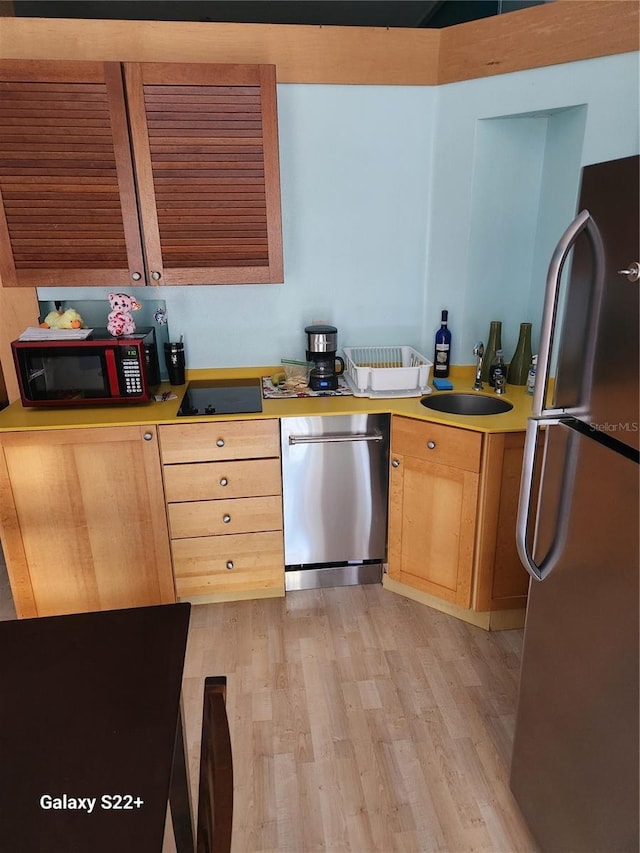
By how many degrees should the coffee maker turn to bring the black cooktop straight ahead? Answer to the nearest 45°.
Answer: approximately 90° to its right

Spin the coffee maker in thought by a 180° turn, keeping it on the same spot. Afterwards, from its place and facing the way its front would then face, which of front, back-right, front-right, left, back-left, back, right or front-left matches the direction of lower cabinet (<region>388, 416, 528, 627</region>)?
back-right

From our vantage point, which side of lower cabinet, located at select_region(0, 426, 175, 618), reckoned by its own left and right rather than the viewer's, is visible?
front

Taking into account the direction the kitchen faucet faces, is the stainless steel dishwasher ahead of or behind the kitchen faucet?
ahead

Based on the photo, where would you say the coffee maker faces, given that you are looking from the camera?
facing the viewer

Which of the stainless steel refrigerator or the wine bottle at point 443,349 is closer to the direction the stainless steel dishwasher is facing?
the stainless steel refrigerator

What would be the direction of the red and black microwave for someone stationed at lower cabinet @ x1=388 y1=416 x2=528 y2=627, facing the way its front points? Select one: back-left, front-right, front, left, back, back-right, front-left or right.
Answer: front-right

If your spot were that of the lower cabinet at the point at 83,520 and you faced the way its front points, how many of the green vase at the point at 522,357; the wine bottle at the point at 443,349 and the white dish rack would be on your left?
3

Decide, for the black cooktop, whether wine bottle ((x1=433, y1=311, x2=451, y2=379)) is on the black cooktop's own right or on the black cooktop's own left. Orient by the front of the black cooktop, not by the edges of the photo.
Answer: on the black cooktop's own left

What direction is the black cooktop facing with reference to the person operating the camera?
facing the viewer
